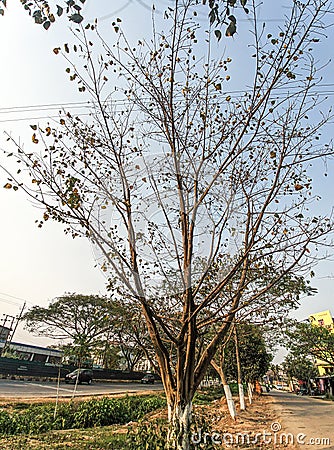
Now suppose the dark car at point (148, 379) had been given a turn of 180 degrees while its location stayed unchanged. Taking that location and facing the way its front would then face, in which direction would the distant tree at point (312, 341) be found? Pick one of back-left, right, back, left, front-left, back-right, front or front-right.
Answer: right

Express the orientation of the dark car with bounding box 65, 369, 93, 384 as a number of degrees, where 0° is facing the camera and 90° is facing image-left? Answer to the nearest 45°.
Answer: approximately 45°

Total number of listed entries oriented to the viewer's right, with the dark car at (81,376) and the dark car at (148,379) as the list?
0

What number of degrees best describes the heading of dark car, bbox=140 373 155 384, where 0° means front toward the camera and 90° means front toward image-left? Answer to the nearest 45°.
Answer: approximately 45°

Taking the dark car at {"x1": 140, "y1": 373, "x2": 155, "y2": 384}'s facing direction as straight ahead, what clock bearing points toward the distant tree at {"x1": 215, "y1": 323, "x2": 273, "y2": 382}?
The distant tree is roughly at 10 o'clock from the dark car.
